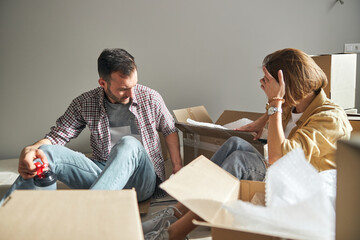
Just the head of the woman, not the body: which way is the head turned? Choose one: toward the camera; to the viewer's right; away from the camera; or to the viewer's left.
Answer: to the viewer's left

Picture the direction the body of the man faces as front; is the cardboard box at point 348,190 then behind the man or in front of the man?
in front

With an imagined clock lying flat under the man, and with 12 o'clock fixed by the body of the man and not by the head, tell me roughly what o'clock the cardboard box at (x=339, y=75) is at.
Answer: The cardboard box is roughly at 9 o'clock from the man.

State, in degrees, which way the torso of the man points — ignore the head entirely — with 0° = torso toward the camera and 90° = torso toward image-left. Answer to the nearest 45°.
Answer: approximately 0°

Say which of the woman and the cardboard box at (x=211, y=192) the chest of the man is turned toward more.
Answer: the cardboard box

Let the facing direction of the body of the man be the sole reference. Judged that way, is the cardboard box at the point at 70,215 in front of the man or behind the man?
in front

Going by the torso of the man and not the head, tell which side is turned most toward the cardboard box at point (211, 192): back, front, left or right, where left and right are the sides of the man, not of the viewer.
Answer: front

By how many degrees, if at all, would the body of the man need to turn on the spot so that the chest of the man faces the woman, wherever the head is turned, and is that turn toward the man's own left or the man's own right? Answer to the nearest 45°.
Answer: approximately 45° to the man's own left

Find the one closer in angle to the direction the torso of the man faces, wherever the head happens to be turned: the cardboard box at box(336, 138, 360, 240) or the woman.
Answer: the cardboard box
